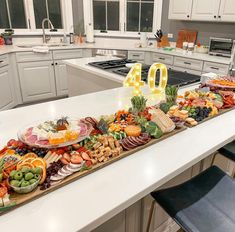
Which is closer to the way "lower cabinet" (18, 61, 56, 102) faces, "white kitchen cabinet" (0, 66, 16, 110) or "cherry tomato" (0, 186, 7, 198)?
the cherry tomato

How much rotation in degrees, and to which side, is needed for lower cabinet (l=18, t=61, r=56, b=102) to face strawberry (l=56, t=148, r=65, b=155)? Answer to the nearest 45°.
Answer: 0° — it already faces it

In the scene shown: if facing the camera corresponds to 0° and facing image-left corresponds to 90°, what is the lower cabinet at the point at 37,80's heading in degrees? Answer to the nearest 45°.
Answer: approximately 0°

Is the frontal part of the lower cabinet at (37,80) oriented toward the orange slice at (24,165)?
yes

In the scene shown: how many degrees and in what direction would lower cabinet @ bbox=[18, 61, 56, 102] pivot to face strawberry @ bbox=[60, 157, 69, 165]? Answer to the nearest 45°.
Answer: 0° — it already faces it

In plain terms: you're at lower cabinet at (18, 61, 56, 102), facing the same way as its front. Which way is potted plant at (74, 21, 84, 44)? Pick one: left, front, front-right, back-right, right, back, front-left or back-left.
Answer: back-left

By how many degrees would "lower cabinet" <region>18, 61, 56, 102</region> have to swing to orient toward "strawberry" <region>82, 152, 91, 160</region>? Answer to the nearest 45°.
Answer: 0° — it already faces it

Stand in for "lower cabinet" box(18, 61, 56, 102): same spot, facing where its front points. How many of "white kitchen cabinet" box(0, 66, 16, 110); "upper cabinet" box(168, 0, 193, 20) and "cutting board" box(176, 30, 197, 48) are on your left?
2

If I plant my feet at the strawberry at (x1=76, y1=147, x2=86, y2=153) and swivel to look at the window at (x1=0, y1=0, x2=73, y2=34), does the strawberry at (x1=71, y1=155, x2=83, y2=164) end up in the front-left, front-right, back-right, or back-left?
back-left

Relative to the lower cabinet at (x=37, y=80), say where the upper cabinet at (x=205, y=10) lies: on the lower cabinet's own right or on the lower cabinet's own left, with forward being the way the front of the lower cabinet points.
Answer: on the lower cabinet's own left
